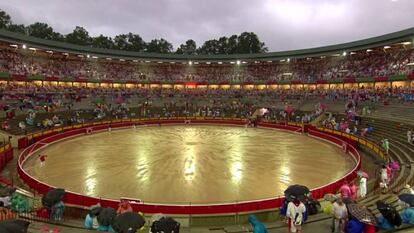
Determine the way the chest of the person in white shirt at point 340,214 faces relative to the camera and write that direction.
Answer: away from the camera

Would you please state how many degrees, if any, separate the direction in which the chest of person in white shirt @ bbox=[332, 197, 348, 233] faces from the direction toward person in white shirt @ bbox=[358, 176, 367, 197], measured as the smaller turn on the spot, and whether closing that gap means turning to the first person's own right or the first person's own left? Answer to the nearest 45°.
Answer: approximately 180°

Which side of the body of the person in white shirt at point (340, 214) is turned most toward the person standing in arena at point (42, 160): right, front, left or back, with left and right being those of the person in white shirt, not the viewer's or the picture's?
left
